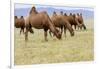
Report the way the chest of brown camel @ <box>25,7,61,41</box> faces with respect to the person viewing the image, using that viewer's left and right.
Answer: facing to the right of the viewer
